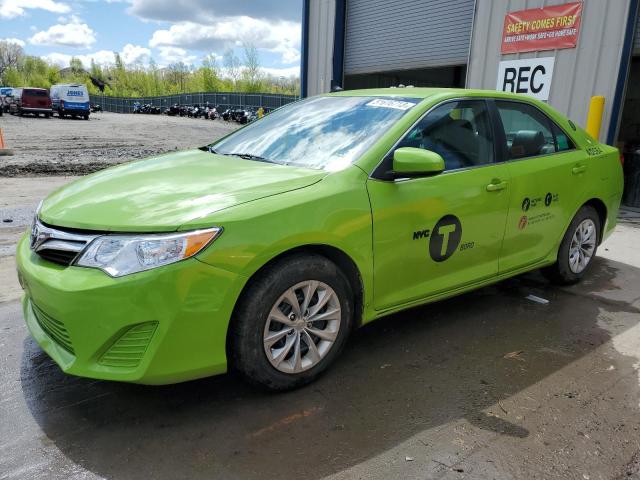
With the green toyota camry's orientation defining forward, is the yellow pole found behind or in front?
behind

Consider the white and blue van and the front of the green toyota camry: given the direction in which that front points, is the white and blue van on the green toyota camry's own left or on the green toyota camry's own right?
on the green toyota camry's own right

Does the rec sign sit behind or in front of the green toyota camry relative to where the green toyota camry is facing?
behind

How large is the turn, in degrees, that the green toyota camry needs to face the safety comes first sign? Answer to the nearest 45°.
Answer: approximately 180°

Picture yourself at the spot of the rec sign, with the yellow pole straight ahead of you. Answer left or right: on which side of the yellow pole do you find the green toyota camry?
right

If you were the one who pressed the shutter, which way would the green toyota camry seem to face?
facing the viewer and to the left of the viewer
